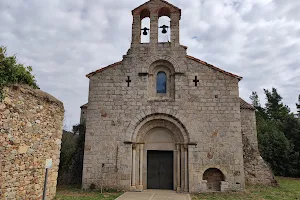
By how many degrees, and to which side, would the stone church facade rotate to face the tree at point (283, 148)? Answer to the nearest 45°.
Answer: approximately 135° to its left

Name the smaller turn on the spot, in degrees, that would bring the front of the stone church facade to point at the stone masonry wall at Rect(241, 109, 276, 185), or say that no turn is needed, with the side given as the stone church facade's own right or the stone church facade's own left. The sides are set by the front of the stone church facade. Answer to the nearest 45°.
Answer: approximately 135° to the stone church facade's own left

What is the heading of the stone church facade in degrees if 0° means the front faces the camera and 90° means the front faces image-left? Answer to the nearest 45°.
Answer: approximately 0°

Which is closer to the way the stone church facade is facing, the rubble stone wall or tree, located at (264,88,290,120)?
the rubble stone wall

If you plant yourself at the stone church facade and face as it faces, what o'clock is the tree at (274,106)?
The tree is roughly at 7 o'clock from the stone church facade.

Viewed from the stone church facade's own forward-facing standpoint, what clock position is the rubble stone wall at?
The rubble stone wall is roughly at 1 o'clock from the stone church facade.

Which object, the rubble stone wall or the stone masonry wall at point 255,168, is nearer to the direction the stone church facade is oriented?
the rubble stone wall
